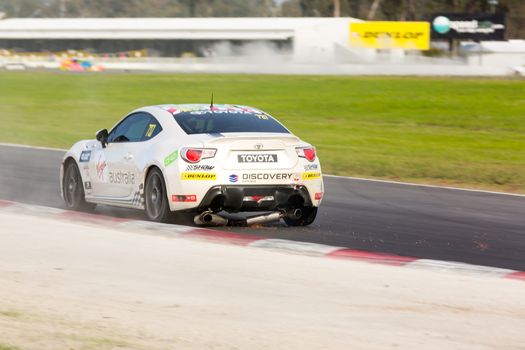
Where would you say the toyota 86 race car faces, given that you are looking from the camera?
facing away from the viewer and to the left of the viewer
